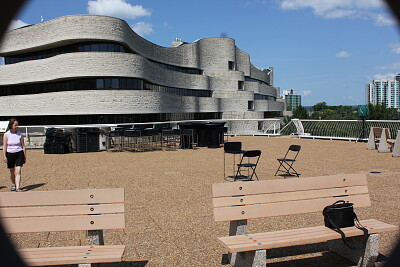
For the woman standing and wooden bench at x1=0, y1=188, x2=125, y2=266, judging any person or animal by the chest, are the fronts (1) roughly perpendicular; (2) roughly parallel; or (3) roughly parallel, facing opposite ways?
roughly parallel

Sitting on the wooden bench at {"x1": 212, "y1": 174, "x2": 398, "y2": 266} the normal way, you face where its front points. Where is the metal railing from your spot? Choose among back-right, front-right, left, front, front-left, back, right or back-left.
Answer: back-left

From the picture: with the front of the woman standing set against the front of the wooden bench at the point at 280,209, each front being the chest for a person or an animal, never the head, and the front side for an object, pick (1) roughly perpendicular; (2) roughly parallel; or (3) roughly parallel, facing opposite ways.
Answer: roughly parallel

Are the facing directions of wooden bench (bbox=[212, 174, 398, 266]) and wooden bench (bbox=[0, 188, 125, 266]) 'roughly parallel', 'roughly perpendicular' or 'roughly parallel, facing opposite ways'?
roughly parallel

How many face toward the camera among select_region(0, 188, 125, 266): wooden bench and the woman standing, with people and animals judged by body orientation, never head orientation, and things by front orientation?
2

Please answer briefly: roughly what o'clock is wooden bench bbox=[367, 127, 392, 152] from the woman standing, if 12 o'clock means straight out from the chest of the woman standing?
The wooden bench is roughly at 9 o'clock from the woman standing.

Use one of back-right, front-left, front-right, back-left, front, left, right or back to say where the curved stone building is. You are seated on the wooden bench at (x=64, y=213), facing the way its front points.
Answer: back

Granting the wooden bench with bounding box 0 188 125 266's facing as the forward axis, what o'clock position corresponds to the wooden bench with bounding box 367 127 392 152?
the wooden bench with bounding box 367 127 392 152 is roughly at 8 o'clock from the wooden bench with bounding box 0 188 125 266.

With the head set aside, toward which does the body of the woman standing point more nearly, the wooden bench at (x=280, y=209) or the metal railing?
the wooden bench

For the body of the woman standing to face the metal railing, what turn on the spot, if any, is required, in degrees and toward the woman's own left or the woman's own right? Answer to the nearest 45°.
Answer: approximately 90° to the woman's own left

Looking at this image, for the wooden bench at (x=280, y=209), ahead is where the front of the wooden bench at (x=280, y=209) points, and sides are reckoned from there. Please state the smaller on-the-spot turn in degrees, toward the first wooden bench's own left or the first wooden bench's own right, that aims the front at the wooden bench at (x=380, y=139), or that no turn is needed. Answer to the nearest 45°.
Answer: approximately 135° to the first wooden bench's own left

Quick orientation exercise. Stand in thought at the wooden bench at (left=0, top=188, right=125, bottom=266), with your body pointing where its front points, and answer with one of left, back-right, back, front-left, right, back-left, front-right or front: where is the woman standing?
back

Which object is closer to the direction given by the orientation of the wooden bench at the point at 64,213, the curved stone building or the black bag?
the black bag

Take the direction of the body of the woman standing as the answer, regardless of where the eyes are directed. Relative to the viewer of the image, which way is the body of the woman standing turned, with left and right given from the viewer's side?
facing the viewer

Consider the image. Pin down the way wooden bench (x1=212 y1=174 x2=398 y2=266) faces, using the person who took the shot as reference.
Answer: facing the viewer and to the right of the viewer

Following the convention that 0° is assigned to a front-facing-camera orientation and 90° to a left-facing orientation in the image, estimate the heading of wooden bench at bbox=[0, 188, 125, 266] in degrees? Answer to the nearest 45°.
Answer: approximately 0°
